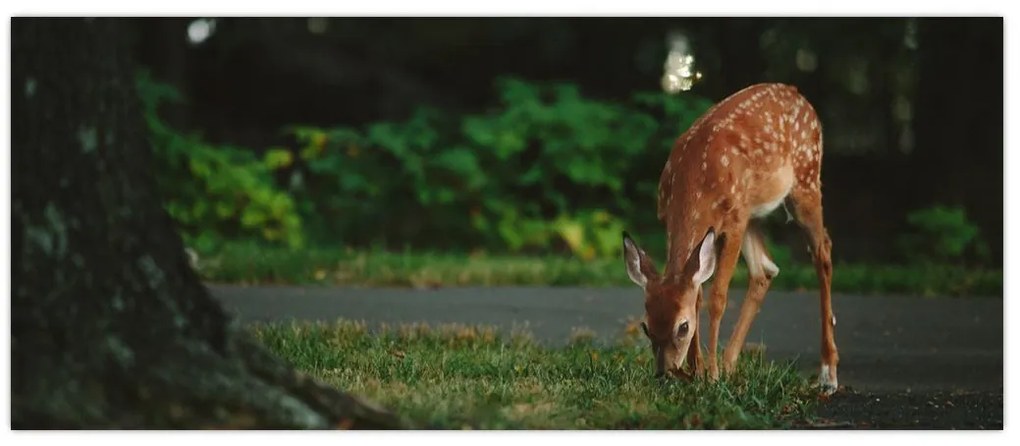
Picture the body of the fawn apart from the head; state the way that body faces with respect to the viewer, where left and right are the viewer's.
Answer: facing the viewer and to the left of the viewer

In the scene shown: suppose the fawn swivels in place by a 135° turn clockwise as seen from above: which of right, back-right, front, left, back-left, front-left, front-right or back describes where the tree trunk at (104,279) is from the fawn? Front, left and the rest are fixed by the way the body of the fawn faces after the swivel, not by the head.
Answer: back-left

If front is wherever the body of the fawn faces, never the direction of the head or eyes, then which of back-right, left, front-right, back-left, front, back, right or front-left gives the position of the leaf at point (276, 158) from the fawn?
right
